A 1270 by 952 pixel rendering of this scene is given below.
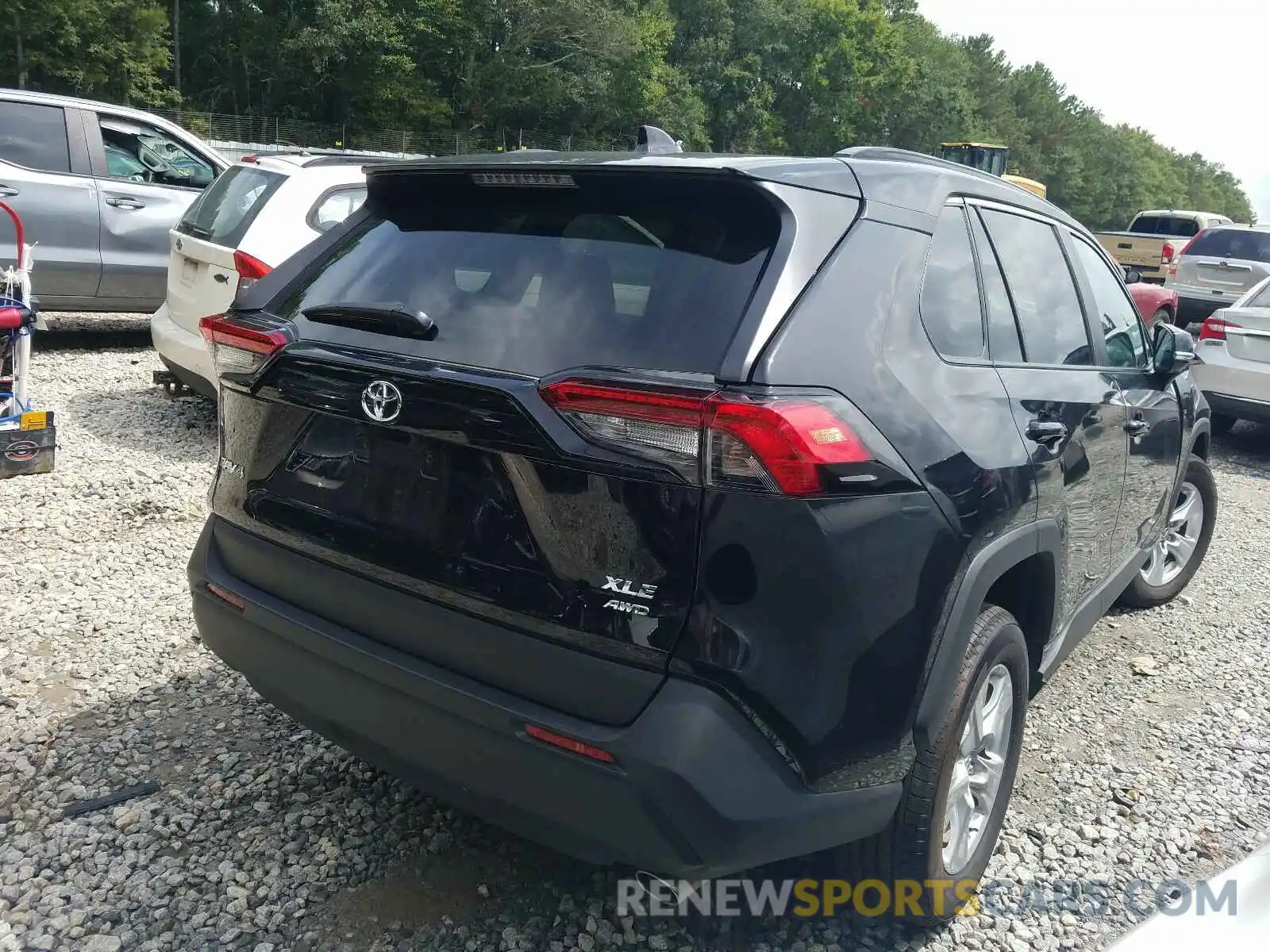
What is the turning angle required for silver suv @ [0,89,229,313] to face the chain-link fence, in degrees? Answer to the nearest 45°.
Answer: approximately 90° to its left

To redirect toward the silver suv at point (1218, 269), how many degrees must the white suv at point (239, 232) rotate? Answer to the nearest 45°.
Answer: approximately 45° to its right

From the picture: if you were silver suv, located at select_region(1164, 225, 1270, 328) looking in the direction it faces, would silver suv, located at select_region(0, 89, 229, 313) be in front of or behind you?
behind

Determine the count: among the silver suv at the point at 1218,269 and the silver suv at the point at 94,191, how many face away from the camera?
1

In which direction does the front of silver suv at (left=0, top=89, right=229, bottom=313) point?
to the viewer's right

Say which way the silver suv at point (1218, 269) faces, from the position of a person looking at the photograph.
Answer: facing away from the viewer

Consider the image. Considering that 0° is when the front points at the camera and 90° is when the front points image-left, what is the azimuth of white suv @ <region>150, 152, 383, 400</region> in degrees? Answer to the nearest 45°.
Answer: approximately 225°

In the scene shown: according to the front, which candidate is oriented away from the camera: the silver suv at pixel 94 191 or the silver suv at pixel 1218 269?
the silver suv at pixel 1218 269

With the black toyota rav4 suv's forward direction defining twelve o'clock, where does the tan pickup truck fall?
The tan pickup truck is roughly at 11 o'clock from the black toyota rav4 suv.

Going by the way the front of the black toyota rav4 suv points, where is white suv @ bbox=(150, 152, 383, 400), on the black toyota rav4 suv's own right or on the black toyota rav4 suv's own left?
on the black toyota rav4 suv's own left
